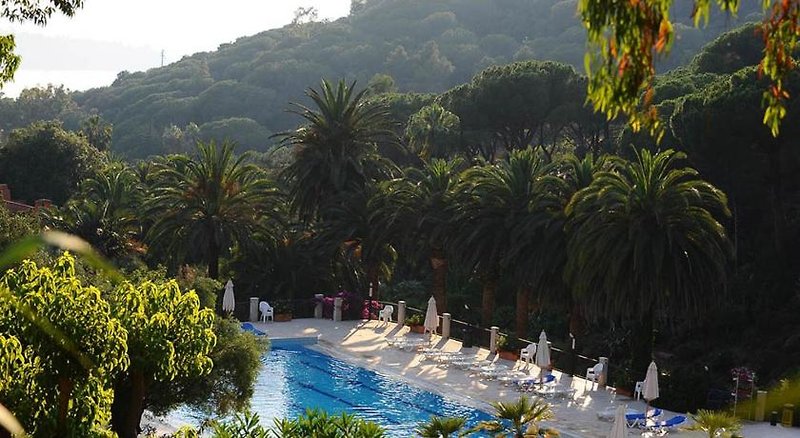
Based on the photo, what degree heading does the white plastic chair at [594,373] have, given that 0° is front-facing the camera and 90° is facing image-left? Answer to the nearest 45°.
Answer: approximately 45°

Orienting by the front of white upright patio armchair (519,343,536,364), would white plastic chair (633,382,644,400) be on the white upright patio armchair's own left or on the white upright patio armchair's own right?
on the white upright patio armchair's own left

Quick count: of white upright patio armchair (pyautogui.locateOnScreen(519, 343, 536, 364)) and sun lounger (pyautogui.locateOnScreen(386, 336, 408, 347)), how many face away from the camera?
0

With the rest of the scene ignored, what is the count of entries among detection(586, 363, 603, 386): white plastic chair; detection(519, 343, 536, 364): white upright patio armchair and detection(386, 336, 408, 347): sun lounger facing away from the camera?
0

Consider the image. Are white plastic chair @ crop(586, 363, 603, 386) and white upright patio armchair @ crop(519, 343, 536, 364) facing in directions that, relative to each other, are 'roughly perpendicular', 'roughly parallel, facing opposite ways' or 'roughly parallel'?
roughly parallel

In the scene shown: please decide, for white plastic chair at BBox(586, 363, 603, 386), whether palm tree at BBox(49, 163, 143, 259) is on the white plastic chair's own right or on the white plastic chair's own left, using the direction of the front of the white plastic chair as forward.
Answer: on the white plastic chair's own right

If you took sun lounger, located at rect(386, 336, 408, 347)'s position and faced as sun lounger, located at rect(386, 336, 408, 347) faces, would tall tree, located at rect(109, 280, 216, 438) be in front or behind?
in front

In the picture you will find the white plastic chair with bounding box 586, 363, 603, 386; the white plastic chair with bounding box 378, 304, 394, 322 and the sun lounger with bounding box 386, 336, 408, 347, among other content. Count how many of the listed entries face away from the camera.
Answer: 0

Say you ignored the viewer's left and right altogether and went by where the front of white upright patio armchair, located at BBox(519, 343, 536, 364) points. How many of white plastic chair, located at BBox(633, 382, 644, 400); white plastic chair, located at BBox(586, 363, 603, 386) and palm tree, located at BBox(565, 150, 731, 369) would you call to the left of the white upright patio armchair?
3

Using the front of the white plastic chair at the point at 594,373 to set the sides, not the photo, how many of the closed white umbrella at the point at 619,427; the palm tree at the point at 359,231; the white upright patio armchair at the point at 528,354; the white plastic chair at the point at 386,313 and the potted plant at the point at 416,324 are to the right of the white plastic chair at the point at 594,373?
4

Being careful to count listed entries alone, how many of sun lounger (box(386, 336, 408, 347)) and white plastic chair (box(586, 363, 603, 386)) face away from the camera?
0

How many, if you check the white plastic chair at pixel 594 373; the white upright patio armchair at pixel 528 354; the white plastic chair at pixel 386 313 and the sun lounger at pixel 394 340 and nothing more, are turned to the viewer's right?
0

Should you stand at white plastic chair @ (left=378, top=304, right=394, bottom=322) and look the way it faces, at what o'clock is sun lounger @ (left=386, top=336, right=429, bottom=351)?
The sun lounger is roughly at 10 o'clock from the white plastic chair.

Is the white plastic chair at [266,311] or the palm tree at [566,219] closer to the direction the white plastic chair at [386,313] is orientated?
the white plastic chair

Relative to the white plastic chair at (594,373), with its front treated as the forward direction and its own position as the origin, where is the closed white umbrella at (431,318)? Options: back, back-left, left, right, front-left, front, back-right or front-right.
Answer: right

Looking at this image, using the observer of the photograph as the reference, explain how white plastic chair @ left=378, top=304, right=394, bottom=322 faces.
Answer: facing the viewer and to the left of the viewer

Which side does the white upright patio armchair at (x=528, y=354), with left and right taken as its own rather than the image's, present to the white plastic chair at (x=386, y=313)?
right

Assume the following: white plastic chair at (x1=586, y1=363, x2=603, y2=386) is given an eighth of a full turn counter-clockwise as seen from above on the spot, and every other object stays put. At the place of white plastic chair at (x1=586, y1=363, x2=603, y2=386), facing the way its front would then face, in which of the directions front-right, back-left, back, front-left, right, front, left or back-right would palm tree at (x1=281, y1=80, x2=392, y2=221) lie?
back-right
